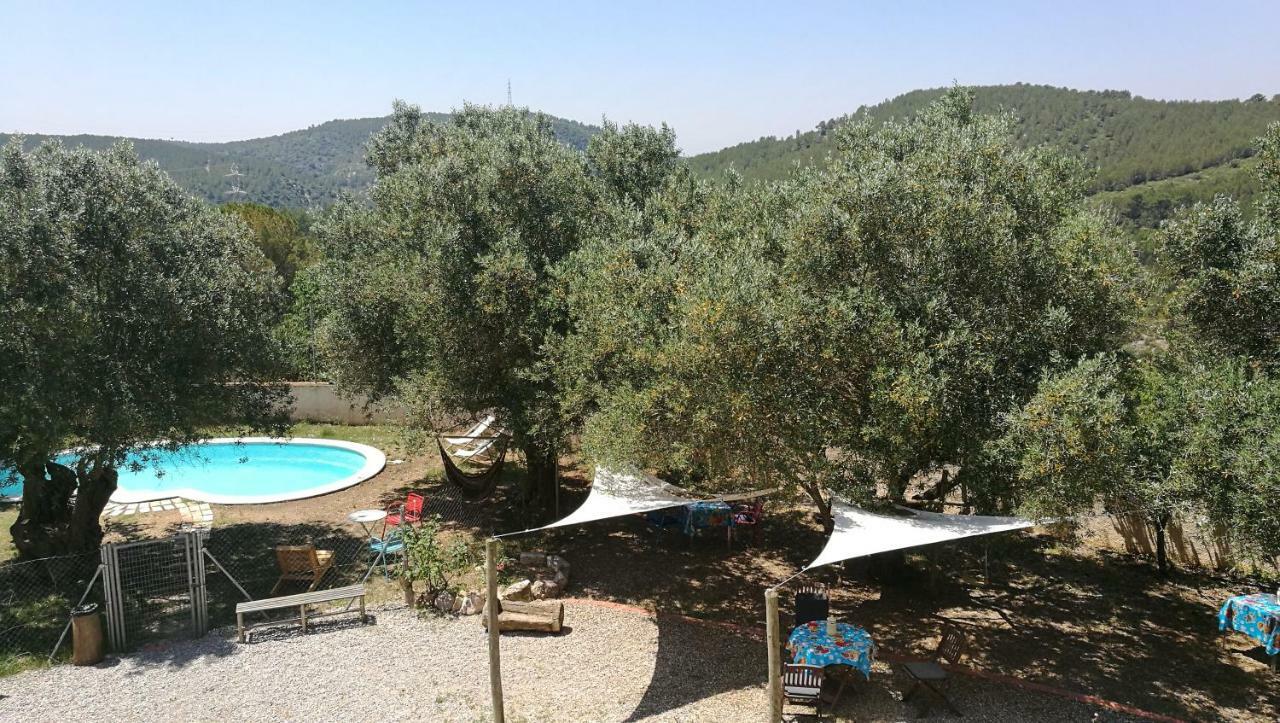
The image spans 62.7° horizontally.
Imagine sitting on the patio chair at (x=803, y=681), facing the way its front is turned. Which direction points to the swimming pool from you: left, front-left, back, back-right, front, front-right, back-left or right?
front-left

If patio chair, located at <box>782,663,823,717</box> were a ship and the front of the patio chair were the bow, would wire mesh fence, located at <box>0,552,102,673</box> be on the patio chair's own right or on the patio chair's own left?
on the patio chair's own left

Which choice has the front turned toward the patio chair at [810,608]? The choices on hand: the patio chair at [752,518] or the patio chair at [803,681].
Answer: the patio chair at [803,681]

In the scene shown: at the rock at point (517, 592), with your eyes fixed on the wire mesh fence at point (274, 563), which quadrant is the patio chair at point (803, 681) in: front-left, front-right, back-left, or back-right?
back-left

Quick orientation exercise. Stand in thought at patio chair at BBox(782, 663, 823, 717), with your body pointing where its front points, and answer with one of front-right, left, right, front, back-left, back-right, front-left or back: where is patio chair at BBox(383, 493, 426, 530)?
front-left

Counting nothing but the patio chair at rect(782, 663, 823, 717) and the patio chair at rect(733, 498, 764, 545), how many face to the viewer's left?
1

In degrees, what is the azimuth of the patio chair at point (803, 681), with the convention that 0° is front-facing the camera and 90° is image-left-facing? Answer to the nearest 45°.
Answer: approximately 180°

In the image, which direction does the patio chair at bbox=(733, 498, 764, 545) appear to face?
to the viewer's left

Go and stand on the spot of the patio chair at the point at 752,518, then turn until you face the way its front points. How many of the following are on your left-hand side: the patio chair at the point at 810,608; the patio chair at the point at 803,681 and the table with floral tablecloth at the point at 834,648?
3

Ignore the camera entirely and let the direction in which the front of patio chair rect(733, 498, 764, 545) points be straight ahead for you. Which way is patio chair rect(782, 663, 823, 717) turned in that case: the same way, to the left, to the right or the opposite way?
to the right

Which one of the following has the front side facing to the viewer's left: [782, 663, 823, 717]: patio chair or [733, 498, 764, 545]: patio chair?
[733, 498, 764, 545]: patio chair

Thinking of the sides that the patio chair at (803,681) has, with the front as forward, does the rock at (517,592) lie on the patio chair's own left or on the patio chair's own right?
on the patio chair's own left

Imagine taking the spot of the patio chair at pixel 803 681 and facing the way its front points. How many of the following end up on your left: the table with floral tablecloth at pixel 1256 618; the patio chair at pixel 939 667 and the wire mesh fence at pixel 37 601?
1
